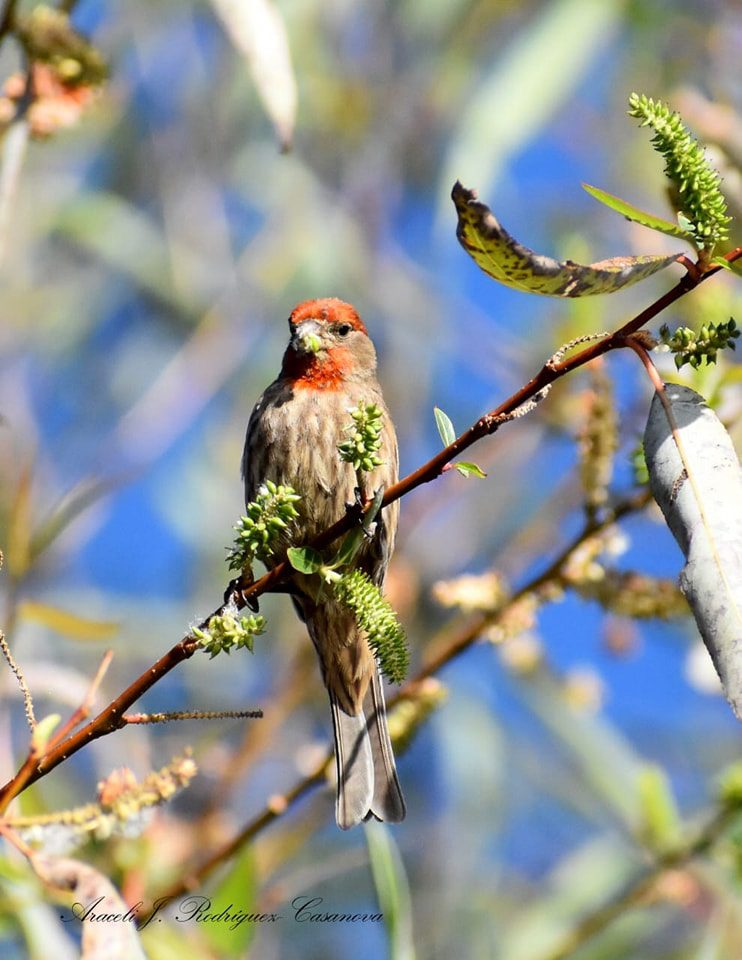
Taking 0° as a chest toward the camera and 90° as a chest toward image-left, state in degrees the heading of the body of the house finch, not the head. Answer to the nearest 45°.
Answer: approximately 0°

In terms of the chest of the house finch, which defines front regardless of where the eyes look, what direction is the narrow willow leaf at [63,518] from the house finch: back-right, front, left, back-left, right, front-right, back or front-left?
back-right
